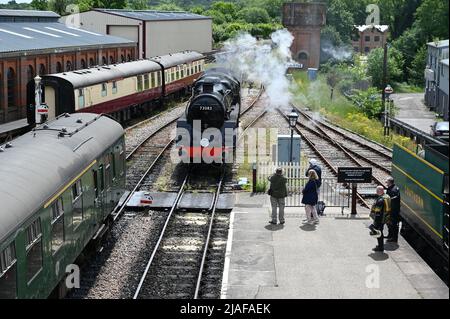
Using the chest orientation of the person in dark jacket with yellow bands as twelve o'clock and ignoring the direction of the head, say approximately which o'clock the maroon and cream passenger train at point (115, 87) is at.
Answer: The maroon and cream passenger train is roughly at 2 o'clock from the person in dark jacket with yellow bands.

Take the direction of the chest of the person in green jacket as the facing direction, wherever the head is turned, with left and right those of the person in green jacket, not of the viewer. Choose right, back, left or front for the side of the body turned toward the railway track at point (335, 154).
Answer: front

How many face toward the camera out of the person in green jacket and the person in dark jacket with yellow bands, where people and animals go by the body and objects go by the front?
0

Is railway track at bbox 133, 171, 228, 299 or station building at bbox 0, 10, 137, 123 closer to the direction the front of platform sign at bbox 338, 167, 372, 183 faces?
the railway track

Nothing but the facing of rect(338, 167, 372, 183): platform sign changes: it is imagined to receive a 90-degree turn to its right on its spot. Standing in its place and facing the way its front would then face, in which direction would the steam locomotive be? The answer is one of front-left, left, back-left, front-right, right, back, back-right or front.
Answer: front-right

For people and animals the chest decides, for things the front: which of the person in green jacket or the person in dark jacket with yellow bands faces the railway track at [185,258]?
the person in dark jacket with yellow bands

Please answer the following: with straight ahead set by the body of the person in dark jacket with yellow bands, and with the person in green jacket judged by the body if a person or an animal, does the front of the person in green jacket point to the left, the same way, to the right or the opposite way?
to the right

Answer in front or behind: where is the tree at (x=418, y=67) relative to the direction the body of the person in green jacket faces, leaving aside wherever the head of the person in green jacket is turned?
in front

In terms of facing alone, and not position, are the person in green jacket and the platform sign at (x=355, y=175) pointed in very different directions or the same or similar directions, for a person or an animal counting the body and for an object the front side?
very different directions

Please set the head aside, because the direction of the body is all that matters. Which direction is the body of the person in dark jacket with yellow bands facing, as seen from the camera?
to the viewer's left

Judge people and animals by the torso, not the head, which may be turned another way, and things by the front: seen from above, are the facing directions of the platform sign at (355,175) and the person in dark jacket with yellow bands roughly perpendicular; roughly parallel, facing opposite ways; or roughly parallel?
roughly perpendicular

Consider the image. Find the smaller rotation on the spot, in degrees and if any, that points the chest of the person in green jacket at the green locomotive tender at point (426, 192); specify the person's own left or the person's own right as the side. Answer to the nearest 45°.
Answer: approximately 135° to the person's own right

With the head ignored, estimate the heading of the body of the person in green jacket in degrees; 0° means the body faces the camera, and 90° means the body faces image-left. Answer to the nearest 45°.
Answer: approximately 180°

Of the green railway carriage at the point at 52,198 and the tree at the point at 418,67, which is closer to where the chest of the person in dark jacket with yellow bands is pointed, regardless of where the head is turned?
the green railway carriage
